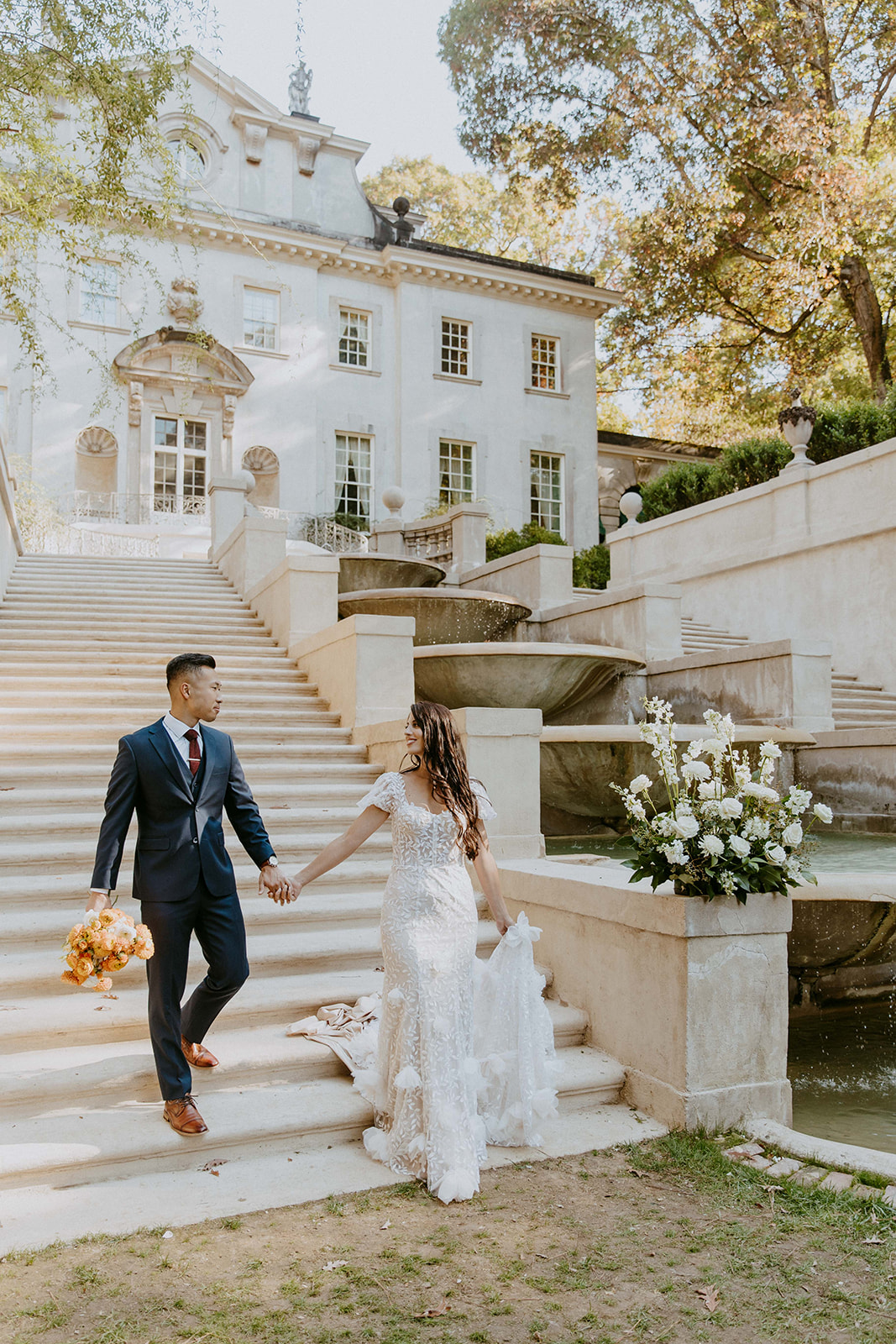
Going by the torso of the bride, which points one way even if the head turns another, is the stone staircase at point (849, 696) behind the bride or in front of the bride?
behind

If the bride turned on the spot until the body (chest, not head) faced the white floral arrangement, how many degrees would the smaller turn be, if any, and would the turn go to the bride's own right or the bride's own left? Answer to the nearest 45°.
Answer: approximately 90° to the bride's own left

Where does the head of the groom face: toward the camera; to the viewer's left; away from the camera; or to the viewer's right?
to the viewer's right

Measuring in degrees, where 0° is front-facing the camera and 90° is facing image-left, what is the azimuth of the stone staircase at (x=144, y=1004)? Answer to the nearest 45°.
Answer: approximately 0°

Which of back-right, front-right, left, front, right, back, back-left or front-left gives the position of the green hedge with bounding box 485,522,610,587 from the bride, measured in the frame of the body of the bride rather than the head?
back

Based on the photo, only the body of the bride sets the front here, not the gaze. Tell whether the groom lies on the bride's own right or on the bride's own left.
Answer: on the bride's own right

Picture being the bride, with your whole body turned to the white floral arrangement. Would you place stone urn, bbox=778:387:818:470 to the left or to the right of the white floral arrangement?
left

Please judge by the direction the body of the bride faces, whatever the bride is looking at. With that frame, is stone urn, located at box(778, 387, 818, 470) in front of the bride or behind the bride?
behind

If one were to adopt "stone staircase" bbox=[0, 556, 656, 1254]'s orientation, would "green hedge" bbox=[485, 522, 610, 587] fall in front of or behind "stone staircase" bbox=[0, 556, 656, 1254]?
behind

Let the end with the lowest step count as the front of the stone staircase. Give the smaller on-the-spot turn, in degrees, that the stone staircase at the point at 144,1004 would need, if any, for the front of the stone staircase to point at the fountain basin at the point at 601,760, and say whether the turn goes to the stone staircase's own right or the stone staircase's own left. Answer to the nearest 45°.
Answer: approximately 135° to the stone staircase's own left
